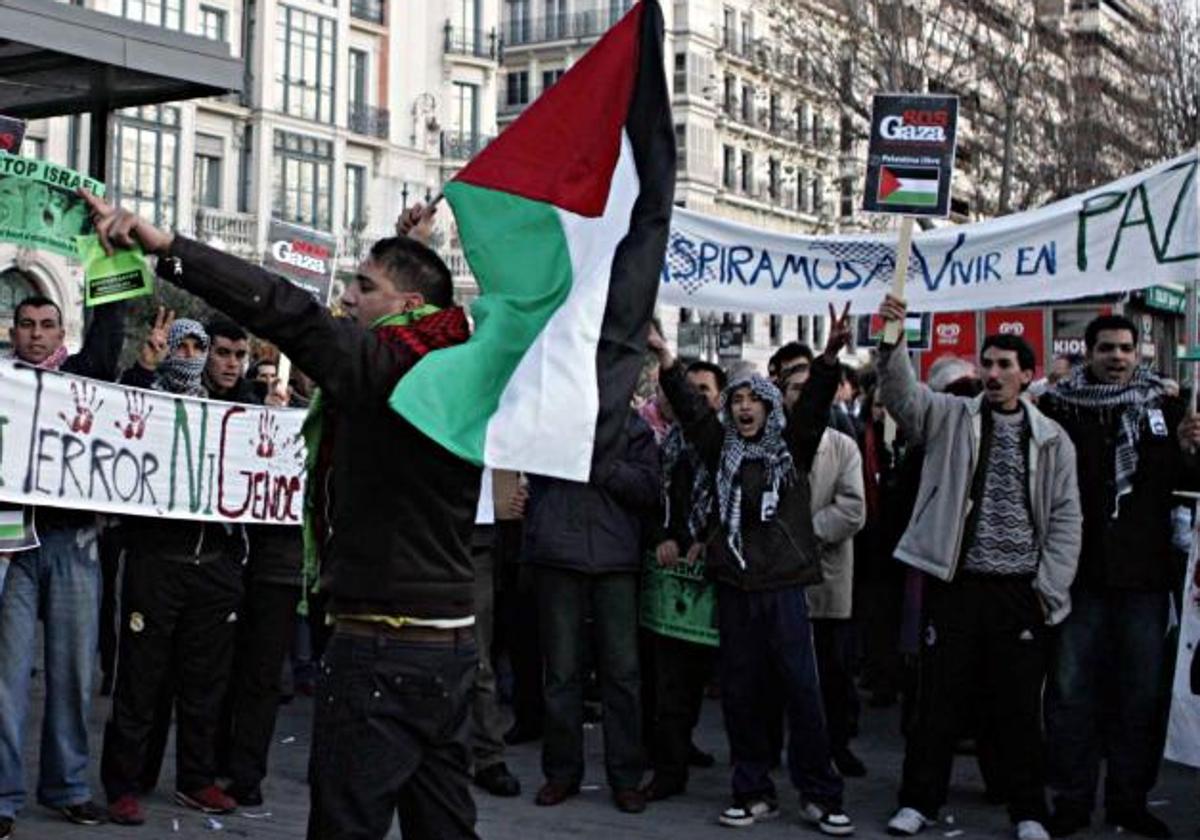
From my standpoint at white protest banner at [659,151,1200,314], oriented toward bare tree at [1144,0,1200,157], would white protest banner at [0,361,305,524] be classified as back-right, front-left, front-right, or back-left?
back-left

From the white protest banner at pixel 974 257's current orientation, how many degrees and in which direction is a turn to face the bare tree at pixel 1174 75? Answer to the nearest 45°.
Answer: approximately 180°

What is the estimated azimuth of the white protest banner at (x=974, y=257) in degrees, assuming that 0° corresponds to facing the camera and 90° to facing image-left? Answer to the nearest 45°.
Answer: approximately 0°

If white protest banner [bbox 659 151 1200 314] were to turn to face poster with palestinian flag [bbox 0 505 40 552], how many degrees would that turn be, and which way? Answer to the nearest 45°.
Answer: approximately 45° to its right

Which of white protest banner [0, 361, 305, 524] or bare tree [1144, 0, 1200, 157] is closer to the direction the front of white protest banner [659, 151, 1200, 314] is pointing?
the white protest banner

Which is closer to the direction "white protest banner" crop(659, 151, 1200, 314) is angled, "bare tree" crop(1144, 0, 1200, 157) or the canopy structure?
the canopy structure

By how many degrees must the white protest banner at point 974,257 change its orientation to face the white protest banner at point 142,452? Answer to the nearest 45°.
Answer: approximately 90° to its right

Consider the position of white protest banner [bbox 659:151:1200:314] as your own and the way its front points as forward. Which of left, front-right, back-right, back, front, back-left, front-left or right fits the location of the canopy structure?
right
